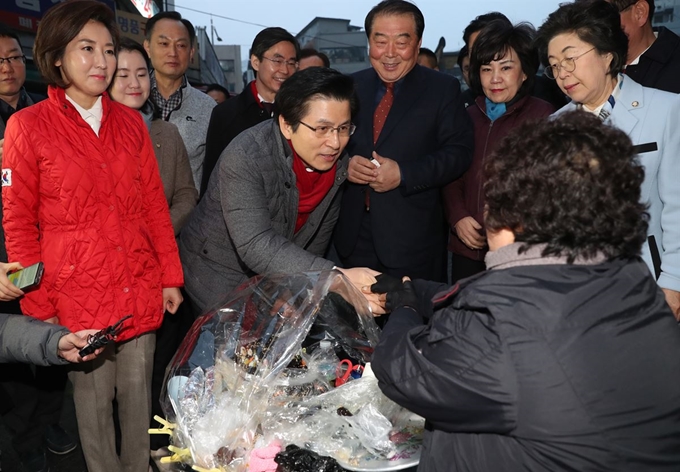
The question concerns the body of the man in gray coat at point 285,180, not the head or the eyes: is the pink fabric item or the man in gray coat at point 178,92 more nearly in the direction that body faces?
the pink fabric item

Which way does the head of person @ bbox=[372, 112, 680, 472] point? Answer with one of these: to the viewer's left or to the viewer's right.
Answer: to the viewer's left

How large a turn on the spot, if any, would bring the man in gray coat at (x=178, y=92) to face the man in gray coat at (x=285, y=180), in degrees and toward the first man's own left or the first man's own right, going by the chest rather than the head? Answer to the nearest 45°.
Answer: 0° — they already face them

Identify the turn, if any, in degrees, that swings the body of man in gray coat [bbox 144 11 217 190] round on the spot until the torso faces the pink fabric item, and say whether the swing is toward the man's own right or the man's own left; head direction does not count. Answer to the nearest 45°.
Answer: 0° — they already face it

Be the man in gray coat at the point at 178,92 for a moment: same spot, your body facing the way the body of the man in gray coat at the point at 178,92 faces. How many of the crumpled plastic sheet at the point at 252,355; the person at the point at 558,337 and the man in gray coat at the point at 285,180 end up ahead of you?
3

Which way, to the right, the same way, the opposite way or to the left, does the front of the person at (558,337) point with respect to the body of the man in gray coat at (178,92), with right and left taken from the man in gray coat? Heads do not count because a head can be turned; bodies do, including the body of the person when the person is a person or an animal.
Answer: the opposite way

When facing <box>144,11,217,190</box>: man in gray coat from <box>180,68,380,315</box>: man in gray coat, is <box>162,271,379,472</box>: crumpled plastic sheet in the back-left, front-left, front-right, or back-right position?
back-left

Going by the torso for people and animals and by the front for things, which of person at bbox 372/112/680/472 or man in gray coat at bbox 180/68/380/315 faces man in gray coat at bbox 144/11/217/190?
the person

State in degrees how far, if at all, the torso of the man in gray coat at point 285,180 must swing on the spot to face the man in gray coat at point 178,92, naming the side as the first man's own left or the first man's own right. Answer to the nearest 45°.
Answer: approximately 135° to the first man's own left

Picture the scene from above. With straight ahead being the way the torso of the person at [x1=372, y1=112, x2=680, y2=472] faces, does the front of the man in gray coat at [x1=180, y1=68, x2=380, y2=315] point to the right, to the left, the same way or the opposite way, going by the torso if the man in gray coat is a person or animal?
the opposite way

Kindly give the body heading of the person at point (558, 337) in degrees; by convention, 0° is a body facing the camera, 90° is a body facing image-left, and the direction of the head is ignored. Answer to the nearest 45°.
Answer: approximately 135°

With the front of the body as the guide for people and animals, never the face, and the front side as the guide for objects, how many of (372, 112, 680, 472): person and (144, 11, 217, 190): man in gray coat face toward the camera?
1

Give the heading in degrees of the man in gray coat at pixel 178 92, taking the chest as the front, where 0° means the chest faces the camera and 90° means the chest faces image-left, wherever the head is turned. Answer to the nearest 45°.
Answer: approximately 0°
